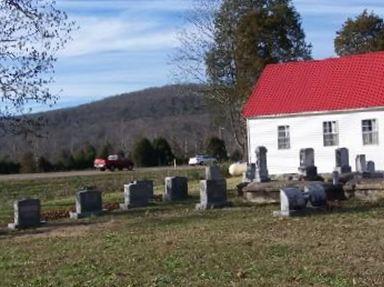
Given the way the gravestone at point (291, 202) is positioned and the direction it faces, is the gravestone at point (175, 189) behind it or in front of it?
behind

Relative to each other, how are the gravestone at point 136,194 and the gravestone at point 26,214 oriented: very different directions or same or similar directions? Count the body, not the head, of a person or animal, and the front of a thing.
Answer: same or similar directions

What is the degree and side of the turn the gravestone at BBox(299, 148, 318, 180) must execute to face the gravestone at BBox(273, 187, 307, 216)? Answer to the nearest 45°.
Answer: approximately 45° to its right

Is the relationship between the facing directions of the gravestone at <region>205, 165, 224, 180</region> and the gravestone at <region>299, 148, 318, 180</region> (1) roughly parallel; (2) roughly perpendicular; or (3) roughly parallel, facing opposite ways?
roughly parallel

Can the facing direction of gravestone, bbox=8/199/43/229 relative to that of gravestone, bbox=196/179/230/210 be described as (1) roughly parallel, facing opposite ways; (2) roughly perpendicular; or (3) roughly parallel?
roughly parallel

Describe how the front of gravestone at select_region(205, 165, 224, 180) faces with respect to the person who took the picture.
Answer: facing the viewer and to the right of the viewer

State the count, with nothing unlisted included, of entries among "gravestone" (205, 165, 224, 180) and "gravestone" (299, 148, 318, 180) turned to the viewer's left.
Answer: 0

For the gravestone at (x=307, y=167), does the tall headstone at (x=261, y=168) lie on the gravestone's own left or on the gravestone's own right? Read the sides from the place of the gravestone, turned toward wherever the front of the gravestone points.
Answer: on the gravestone's own right

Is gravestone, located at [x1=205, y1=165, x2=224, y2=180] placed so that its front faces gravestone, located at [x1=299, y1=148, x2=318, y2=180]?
no

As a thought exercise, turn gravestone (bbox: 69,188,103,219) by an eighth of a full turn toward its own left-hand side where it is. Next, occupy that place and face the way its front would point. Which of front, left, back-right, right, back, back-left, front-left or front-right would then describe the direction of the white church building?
front-left

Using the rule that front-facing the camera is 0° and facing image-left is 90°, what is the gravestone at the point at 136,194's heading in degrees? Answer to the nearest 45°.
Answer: approximately 315°

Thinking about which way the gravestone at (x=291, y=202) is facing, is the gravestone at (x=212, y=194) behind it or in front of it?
behind

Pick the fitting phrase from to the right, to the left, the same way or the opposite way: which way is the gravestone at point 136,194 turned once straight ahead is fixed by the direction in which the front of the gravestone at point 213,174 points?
the same way

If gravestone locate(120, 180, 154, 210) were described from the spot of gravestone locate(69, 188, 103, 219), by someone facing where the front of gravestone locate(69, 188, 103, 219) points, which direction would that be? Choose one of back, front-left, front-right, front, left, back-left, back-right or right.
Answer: left

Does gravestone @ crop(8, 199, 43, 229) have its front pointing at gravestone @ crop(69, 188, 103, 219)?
no

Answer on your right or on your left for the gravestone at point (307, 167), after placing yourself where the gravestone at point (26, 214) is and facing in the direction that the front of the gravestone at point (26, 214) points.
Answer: on your left
